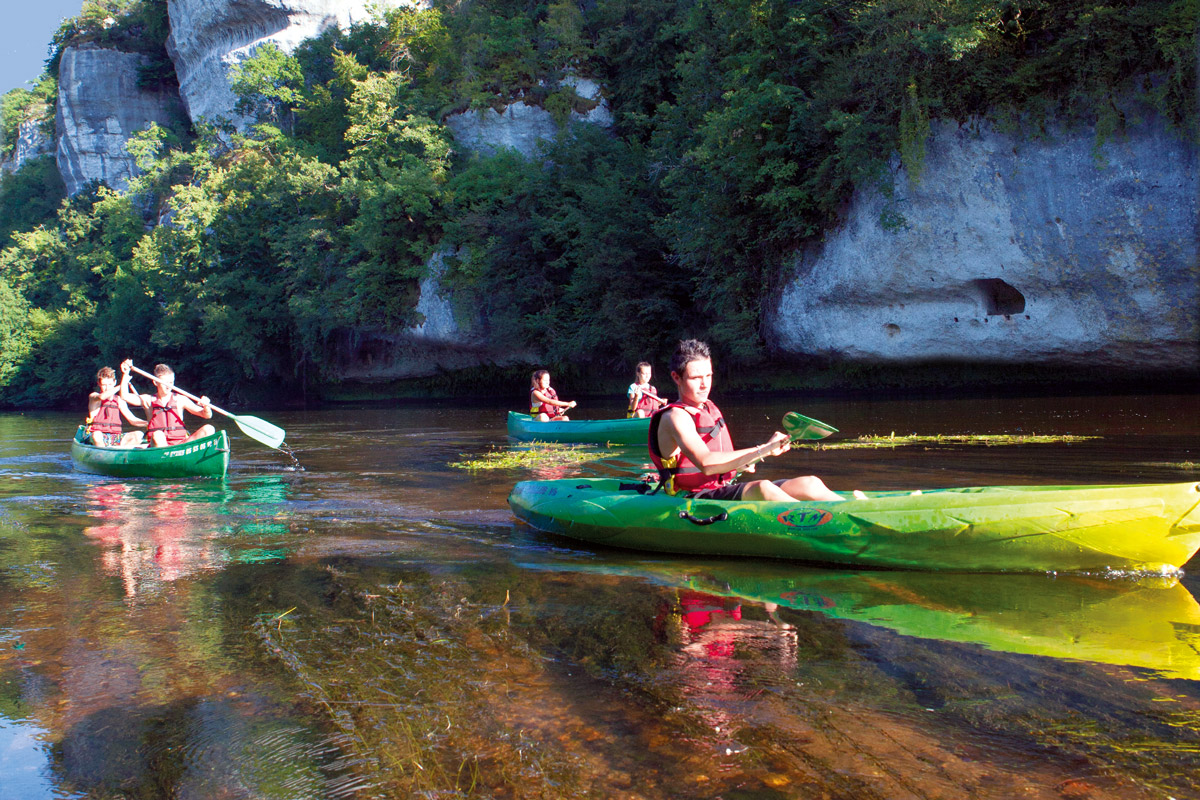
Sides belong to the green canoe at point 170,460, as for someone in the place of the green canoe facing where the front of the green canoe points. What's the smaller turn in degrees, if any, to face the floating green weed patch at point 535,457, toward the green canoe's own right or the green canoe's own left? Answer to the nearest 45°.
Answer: approximately 45° to the green canoe's own left

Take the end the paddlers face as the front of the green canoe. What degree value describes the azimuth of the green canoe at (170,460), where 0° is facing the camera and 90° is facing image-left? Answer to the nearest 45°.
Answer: approximately 315°

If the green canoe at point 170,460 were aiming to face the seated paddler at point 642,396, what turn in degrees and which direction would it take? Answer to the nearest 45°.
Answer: approximately 45° to its left
